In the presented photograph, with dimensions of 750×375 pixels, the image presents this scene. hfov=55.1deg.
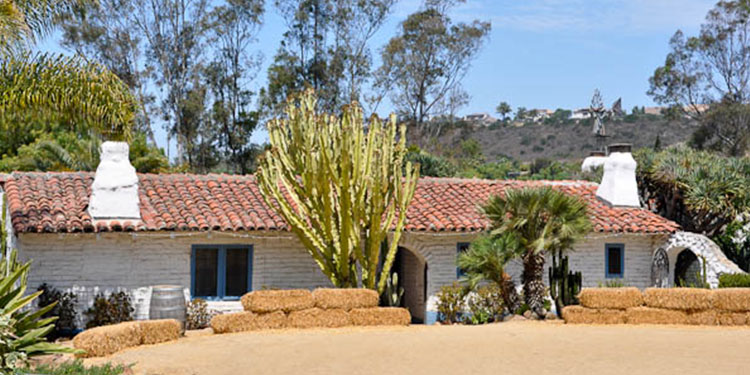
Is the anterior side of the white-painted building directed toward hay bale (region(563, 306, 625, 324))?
no

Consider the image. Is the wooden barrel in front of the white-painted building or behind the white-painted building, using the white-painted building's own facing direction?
in front

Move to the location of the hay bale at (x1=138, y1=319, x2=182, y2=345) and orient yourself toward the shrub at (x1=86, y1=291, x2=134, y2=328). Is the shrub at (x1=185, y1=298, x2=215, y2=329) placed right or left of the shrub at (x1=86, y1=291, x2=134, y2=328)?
right

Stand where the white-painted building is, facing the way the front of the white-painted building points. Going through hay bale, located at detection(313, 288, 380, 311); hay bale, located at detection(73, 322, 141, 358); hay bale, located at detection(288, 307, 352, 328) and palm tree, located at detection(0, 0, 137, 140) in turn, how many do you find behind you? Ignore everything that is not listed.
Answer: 0

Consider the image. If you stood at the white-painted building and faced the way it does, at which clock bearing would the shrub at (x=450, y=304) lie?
The shrub is roughly at 9 o'clock from the white-painted building.

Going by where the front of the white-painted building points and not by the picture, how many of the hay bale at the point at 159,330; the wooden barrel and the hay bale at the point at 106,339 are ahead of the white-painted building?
3

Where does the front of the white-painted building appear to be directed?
toward the camera

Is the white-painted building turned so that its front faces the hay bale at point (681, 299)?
no

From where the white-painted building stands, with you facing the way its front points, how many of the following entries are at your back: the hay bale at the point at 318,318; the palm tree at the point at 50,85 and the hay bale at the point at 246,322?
0

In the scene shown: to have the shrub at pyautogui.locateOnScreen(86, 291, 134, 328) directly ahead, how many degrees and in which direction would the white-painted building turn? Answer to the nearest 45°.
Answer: approximately 45° to its right

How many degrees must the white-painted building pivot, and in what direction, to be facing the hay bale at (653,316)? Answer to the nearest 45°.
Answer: approximately 90° to its left

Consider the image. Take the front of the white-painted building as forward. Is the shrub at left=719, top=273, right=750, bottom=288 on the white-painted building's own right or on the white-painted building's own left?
on the white-painted building's own left

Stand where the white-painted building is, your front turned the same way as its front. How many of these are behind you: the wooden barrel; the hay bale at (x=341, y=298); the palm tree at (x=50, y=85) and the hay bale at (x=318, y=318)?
0
